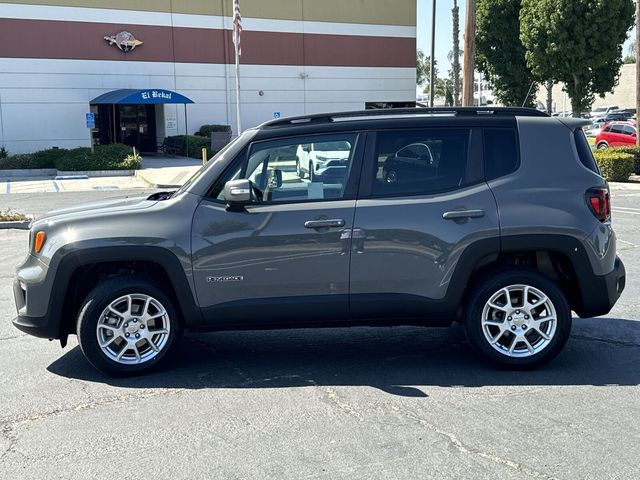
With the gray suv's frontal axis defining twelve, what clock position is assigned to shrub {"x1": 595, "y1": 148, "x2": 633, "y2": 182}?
The shrub is roughly at 4 o'clock from the gray suv.

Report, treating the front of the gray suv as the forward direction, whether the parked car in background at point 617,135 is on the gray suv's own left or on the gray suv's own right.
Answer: on the gray suv's own right

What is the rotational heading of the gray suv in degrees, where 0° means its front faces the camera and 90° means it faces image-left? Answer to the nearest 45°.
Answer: approximately 90°

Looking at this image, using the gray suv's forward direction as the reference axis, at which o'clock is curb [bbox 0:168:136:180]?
The curb is roughly at 2 o'clock from the gray suv.

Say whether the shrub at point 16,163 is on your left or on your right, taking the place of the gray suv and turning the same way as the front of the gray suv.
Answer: on your right

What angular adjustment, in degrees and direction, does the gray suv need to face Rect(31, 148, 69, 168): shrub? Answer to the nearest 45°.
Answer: approximately 45° to its right

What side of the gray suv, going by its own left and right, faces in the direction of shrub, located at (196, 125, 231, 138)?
right

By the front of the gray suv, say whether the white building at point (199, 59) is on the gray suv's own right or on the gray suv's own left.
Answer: on the gray suv's own right

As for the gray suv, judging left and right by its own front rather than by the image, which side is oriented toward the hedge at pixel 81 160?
right
